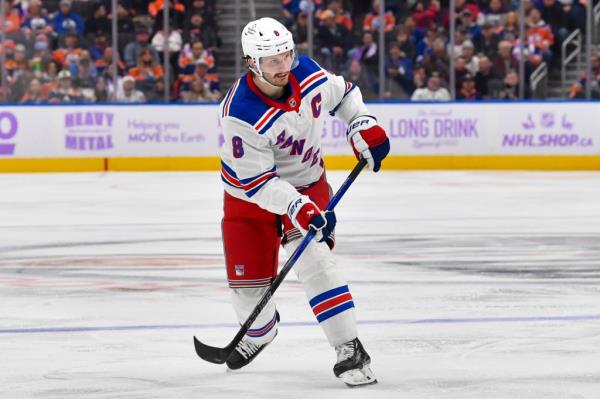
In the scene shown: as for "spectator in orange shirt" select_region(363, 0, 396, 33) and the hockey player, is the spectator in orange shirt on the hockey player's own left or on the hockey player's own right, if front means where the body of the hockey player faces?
on the hockey player's own left

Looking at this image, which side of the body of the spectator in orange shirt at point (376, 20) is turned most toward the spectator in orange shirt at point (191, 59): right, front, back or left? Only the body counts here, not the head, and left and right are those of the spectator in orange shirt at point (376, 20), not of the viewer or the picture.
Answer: right

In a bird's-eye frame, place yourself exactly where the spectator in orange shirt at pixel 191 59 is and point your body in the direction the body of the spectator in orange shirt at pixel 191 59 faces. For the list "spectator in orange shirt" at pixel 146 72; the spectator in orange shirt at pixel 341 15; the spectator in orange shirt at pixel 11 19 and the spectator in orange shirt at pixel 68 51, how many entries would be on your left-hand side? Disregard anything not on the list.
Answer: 1

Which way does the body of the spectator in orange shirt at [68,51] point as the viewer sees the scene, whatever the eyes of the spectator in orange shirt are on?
toward the camera

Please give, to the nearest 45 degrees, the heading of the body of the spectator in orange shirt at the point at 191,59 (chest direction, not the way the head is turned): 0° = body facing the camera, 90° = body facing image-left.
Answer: approximately 0°

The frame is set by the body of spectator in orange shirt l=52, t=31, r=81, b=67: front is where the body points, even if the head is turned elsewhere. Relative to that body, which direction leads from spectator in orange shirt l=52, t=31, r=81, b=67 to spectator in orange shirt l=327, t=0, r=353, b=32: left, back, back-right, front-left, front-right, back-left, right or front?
left

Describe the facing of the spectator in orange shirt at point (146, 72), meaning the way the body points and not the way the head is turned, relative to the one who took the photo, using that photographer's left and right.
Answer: facing the viewer

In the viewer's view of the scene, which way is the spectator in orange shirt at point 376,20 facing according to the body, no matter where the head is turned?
toward the camera

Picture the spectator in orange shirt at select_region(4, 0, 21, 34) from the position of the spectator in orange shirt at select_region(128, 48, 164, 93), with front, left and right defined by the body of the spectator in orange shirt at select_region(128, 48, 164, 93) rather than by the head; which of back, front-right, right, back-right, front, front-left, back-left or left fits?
right

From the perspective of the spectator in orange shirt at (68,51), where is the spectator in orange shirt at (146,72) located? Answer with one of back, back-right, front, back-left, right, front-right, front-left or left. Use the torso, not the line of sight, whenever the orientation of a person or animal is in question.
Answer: left

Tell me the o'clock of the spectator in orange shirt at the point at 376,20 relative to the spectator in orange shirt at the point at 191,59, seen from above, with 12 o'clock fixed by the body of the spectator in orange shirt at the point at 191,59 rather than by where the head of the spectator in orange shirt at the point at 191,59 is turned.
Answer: the spectator in orange shirt at the point at 376,20 is roughly at 9 o'clock from the spectator in orange shirt at the point at 191,59.

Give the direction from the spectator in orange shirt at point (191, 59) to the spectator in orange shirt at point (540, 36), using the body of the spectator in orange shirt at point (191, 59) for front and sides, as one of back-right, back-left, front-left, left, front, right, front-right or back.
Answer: left

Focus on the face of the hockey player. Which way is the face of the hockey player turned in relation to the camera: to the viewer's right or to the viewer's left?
to the viewer's right

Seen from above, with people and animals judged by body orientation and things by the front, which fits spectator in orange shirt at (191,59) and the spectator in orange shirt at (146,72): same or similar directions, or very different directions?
same or similar directions
